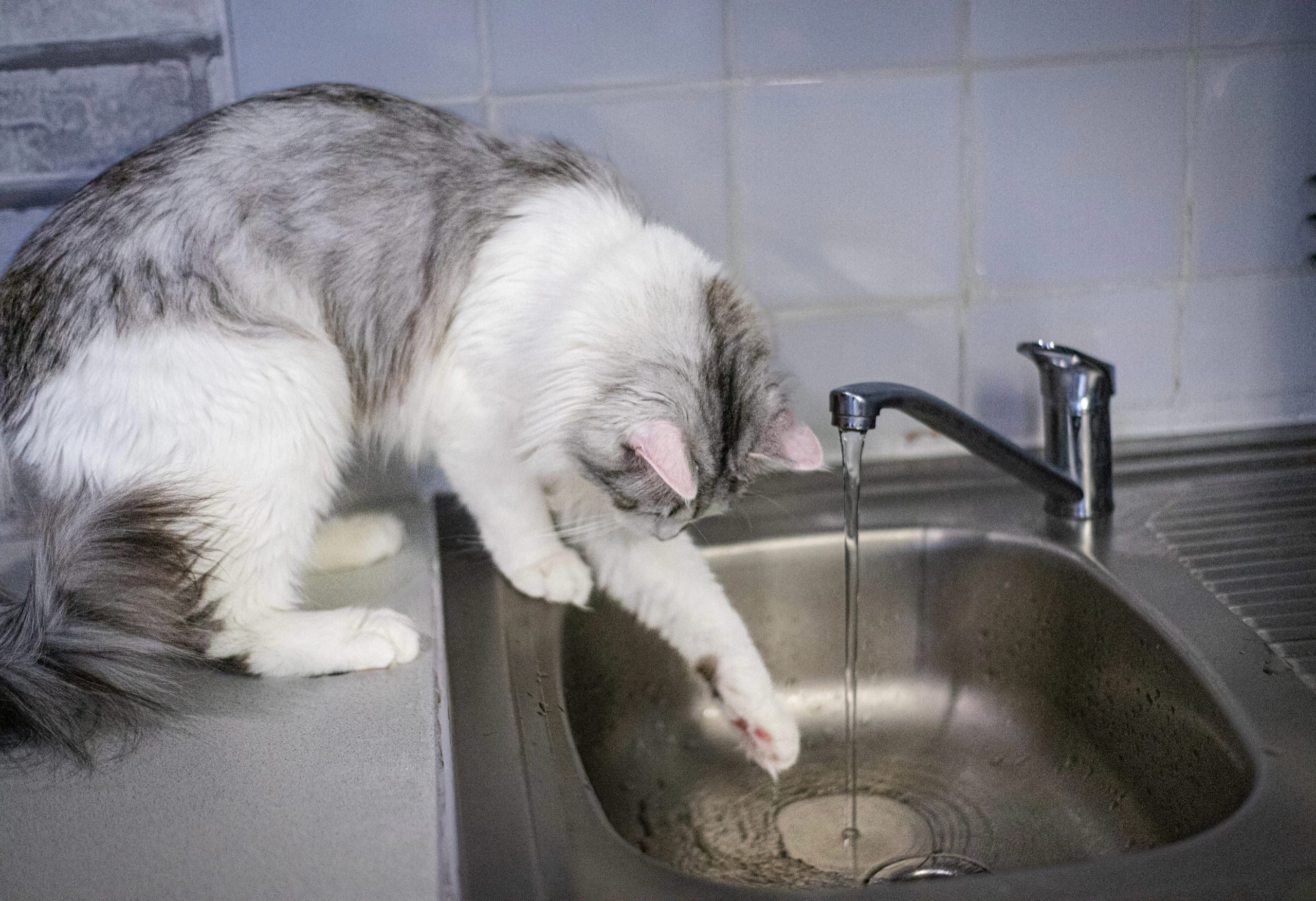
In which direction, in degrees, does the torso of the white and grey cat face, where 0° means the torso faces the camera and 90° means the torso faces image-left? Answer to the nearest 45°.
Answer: approximately 270°

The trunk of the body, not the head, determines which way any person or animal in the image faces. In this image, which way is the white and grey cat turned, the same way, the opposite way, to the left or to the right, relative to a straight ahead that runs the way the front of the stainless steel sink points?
to the left

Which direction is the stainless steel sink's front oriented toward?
toward the camera

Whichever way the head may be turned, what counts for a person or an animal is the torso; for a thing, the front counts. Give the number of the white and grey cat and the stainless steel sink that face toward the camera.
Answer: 1

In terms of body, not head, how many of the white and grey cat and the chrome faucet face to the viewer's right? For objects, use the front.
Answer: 1
